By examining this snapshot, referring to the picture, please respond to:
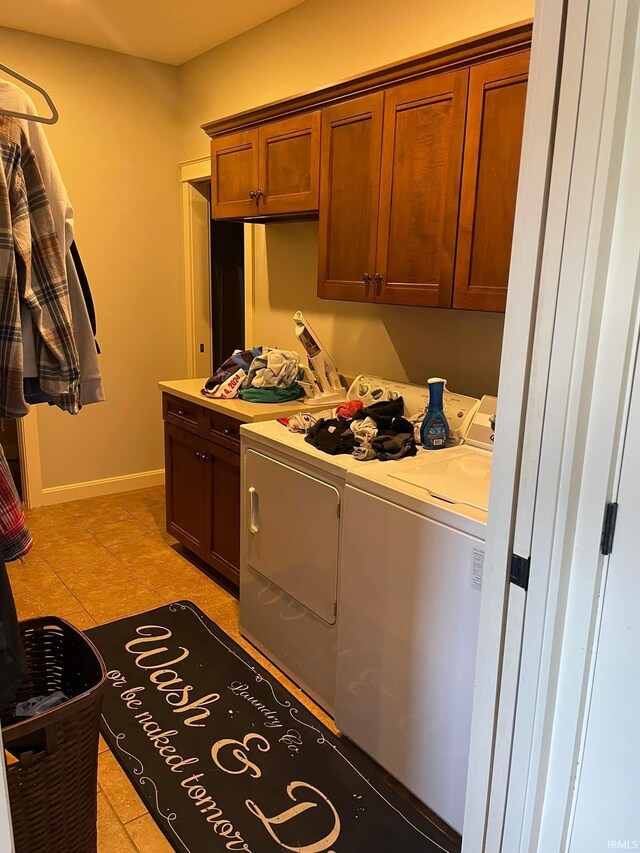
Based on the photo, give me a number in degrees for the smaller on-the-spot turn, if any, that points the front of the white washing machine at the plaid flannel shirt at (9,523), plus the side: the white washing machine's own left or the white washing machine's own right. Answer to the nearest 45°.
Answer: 0° — it already faces it

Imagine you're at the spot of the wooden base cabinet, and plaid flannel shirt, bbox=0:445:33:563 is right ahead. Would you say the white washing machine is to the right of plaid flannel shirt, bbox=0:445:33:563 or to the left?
left

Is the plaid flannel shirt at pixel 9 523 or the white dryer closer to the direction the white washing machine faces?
the plaid flannel shirt

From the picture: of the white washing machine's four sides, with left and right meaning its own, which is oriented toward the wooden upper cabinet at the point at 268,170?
right

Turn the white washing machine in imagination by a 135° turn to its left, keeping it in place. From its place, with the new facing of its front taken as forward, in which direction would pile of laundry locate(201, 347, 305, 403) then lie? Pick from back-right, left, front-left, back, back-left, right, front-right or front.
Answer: back-left

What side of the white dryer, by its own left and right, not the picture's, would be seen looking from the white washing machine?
left

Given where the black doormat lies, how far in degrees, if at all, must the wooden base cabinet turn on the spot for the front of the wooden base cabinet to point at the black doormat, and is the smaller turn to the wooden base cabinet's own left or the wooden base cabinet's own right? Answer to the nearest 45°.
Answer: approximately 45° to the wooden base cabinet's own left

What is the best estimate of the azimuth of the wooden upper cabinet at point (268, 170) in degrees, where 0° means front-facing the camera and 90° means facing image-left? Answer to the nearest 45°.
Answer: approximately 45°

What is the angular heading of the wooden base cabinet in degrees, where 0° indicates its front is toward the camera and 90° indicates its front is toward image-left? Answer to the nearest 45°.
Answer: approximately 45°
